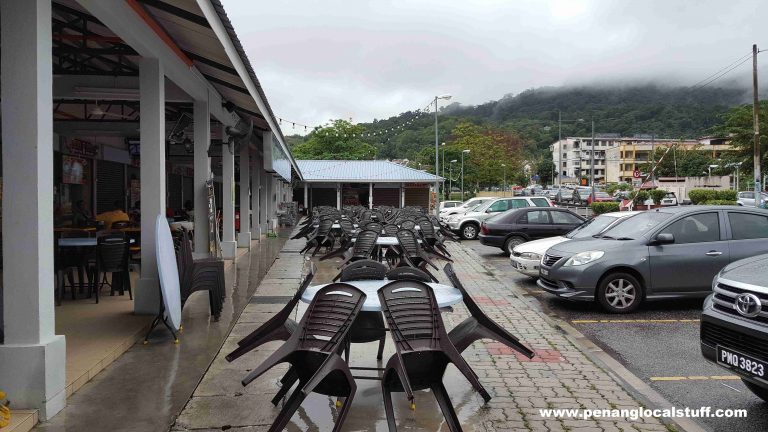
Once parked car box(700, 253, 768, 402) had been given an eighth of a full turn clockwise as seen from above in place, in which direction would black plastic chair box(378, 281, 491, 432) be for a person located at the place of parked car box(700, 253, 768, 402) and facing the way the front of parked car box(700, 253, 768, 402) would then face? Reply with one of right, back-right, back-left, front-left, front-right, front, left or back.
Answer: front-left

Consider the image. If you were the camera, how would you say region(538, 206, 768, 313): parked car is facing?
facing the viewer and to the left of the viewer

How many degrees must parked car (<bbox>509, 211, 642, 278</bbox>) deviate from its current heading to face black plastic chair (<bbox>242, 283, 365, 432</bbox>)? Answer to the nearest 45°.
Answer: approximately 45° to its left

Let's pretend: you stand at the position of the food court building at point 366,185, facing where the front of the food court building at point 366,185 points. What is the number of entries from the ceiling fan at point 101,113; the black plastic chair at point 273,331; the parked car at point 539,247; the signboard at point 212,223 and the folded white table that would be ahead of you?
5

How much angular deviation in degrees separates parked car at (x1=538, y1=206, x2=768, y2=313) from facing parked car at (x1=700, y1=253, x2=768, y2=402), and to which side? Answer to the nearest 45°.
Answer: approximately 45° to its left

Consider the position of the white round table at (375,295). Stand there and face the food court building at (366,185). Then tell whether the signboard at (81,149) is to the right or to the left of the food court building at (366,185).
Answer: left

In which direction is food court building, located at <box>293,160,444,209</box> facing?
toward the camera

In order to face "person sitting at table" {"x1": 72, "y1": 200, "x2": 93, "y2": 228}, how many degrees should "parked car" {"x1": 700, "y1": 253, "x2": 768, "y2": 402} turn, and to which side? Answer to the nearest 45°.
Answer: approximately 45° to its right

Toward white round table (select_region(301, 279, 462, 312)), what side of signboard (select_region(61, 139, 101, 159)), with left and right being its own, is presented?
front

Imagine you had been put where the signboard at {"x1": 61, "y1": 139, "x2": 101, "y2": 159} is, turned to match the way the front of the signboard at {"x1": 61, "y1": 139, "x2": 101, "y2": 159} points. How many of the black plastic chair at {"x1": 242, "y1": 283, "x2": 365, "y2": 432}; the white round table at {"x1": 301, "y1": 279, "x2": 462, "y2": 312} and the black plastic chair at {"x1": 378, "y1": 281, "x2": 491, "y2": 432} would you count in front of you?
3

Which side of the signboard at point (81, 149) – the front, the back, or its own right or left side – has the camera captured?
front

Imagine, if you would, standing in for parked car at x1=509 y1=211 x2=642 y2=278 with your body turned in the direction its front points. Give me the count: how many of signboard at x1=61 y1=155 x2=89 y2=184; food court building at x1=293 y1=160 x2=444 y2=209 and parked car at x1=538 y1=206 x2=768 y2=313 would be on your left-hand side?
1

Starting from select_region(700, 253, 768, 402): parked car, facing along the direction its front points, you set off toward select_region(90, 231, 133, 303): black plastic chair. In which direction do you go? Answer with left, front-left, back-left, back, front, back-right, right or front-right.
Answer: front-right
